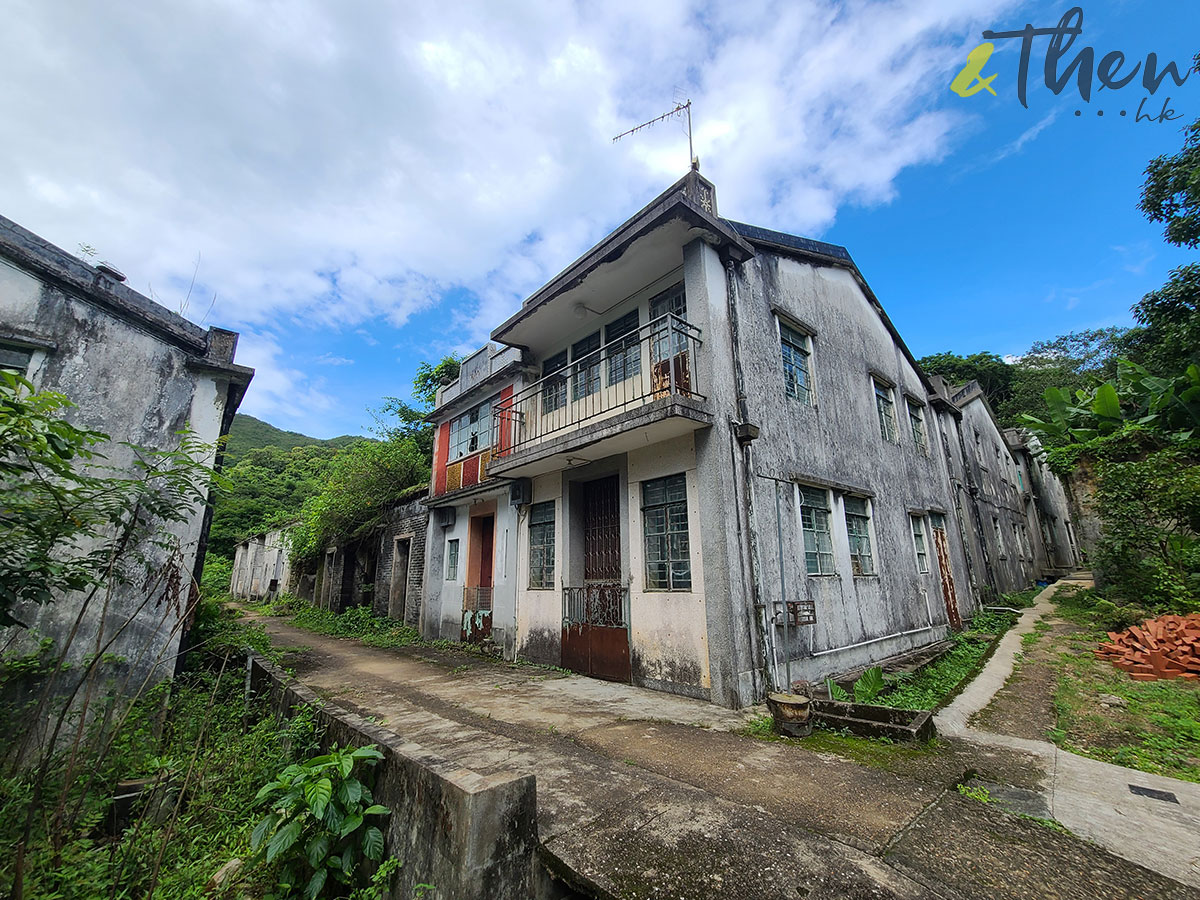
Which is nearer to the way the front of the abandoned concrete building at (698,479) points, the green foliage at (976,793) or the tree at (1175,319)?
the green foliage

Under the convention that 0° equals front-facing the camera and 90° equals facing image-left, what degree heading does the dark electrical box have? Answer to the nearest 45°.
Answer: approximately 45°

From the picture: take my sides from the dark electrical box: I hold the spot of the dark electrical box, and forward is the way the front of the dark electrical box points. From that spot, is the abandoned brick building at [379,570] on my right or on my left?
on my right

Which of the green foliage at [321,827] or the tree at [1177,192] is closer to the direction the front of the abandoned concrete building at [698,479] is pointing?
the green foliage

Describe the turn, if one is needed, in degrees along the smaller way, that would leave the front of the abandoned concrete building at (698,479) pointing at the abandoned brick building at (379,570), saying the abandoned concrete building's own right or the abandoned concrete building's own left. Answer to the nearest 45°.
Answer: approximately 90° to the abandoned concrete building's own right

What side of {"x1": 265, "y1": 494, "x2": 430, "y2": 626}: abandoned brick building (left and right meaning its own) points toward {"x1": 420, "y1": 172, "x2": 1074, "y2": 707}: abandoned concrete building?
left

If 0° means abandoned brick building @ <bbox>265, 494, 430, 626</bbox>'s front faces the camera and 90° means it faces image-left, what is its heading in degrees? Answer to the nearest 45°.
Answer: approximately 45°

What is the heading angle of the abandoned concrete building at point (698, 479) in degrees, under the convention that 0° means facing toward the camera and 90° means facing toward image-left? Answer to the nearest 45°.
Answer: approximately 45°

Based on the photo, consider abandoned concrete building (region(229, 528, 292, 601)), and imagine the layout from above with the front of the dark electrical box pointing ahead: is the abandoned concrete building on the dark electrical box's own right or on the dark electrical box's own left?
on the dark electrical box's own right

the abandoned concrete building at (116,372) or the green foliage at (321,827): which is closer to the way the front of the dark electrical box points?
the abandoned concrete building
